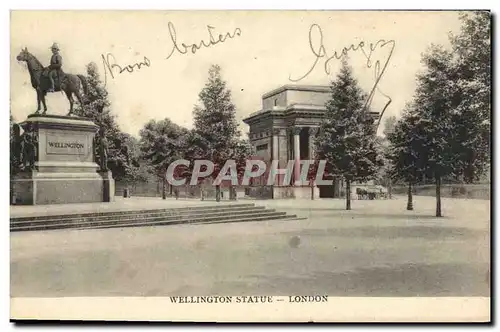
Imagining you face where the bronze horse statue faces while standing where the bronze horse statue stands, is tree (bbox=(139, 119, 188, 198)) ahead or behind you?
behind

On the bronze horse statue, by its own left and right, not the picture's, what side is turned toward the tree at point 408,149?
back

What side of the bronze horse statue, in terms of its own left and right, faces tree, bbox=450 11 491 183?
back

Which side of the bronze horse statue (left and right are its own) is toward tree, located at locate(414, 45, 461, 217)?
back

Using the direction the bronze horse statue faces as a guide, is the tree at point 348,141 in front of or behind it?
behind
